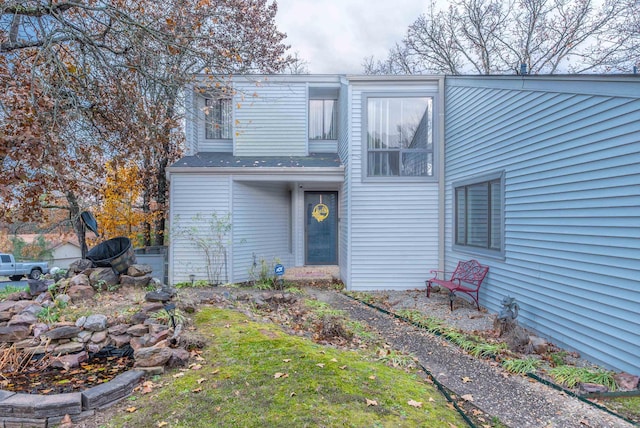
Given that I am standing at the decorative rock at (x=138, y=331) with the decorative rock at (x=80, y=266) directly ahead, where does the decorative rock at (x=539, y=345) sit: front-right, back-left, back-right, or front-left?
back-right

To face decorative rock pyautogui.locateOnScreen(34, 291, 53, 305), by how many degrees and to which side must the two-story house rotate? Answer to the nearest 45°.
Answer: approximately 45° to its right

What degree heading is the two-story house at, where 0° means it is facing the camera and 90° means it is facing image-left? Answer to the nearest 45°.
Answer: approximately 0°

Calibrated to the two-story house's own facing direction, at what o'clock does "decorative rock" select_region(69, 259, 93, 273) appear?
The decorative rock is roughly at 2 o'clock from the two-story house.

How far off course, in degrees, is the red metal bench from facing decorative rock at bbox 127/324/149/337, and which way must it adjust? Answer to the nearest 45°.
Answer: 0° — it already faces it

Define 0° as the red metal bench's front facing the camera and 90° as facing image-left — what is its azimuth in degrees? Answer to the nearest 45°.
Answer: approximately 45°

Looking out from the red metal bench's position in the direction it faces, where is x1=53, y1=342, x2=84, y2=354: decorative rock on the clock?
The decorative rock is roughly at 12 o'clock from the red metal bench.

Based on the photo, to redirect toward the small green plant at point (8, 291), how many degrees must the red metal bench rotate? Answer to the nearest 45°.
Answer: approximately 45° to its right

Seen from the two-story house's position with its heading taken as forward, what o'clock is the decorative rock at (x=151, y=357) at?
The decorative rock is roughly at 1 o'clock from the two-story house.

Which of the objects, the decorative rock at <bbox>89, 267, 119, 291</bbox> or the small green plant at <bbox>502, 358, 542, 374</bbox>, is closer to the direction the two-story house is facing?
the small green plant
